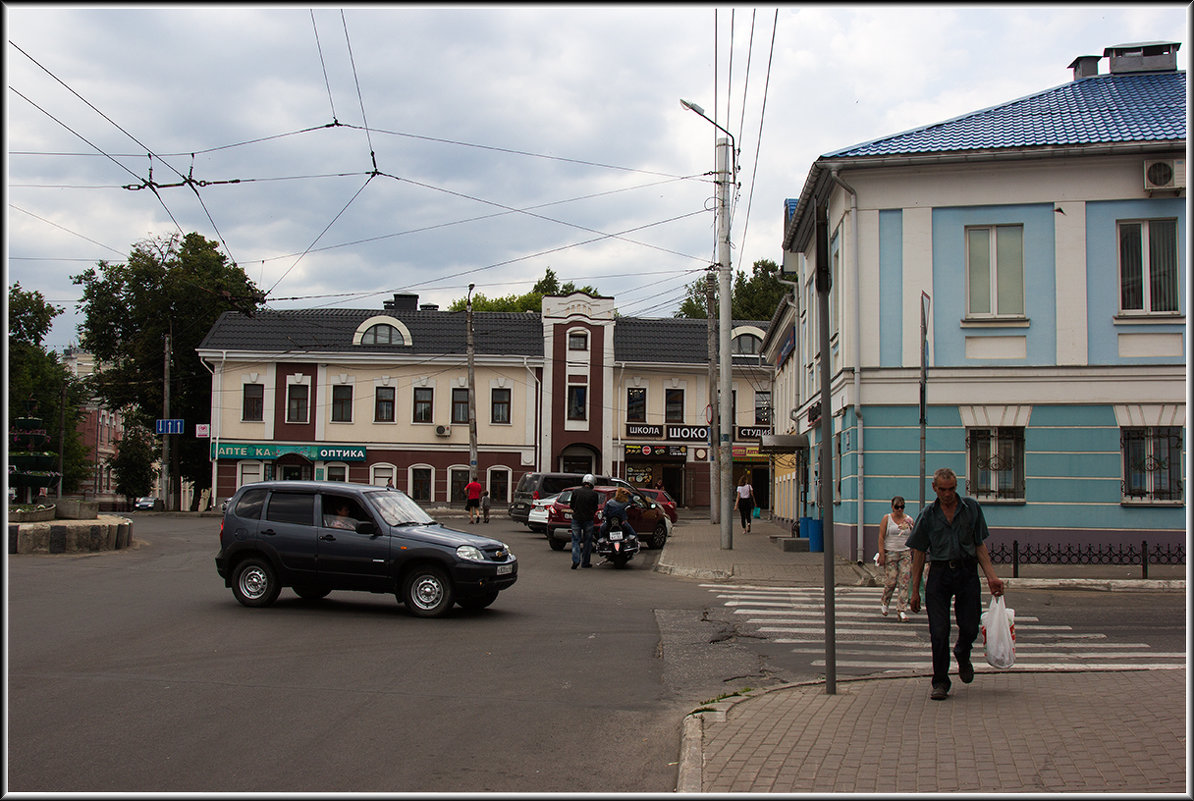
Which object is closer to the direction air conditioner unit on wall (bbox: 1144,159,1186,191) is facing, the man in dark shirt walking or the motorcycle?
the man in dark shirt walking

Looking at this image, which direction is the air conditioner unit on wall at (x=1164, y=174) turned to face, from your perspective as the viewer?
facing the viewer

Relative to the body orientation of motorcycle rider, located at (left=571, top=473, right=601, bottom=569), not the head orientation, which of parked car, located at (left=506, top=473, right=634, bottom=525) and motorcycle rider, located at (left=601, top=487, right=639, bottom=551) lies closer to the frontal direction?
the parked car

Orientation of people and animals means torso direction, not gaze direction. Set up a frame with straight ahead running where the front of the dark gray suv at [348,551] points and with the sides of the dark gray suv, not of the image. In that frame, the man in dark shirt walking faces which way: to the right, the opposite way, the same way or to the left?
to the right

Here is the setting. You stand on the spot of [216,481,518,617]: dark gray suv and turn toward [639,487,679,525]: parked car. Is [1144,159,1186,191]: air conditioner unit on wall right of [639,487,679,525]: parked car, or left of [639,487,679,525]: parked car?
right

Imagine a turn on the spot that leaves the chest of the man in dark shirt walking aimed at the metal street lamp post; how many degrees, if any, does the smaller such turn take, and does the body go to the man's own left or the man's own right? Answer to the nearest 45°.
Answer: approximately 180°

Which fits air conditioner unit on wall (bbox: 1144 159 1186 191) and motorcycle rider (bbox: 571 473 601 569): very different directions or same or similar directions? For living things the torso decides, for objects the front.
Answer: very different directions

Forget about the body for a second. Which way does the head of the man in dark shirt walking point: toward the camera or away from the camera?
toward the camera

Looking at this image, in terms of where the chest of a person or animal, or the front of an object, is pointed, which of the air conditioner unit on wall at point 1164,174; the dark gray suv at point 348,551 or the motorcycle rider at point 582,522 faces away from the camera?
the motorcycle rider

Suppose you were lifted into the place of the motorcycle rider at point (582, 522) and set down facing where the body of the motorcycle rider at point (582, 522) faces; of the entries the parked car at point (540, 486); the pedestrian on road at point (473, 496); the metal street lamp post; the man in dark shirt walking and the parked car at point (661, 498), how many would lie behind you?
1

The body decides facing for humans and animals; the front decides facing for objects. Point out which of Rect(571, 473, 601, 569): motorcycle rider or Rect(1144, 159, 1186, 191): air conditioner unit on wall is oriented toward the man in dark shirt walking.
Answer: the air conditioner unit on wall

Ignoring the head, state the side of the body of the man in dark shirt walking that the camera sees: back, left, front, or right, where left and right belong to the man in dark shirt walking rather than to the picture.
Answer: front

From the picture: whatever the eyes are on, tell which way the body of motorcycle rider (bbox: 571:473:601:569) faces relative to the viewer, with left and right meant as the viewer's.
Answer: facing away from the viewer

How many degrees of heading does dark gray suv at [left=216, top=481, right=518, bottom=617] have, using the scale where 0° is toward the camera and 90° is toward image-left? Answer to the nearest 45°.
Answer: approximately 315°
